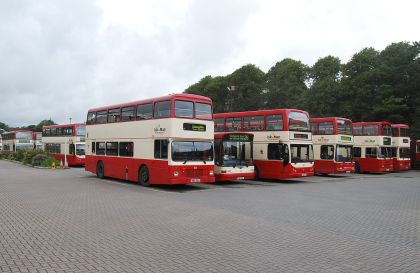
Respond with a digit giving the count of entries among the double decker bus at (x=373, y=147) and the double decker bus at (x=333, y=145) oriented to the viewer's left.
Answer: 0

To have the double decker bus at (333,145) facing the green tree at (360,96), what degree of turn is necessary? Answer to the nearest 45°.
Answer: approximately 135° to its left

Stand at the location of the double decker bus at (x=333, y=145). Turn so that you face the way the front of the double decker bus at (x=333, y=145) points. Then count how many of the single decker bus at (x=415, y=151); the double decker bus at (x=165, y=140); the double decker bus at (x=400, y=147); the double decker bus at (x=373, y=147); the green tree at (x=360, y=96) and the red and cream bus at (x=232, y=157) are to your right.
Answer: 2

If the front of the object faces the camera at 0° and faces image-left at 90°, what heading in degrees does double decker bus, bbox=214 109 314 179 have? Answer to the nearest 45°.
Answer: approximately 315°

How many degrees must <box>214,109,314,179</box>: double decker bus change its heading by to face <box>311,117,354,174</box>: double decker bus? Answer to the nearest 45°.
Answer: approximately 90° to its left

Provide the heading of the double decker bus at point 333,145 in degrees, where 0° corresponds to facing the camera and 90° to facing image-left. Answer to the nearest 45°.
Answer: approximately 315°

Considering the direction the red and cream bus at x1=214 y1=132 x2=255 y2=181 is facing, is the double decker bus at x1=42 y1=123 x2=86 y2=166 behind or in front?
behind

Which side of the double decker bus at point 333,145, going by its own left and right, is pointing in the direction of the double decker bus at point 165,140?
right

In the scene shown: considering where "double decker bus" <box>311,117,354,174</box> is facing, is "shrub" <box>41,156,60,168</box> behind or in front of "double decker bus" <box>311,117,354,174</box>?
behind

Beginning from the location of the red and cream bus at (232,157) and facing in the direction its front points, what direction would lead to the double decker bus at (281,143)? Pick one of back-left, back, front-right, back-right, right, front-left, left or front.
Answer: left

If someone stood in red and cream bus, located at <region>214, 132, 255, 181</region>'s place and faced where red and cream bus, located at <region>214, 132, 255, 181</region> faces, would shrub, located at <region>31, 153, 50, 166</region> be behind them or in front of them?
behind

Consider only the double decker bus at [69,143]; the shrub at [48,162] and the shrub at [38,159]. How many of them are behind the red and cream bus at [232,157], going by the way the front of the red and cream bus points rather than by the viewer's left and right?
3
